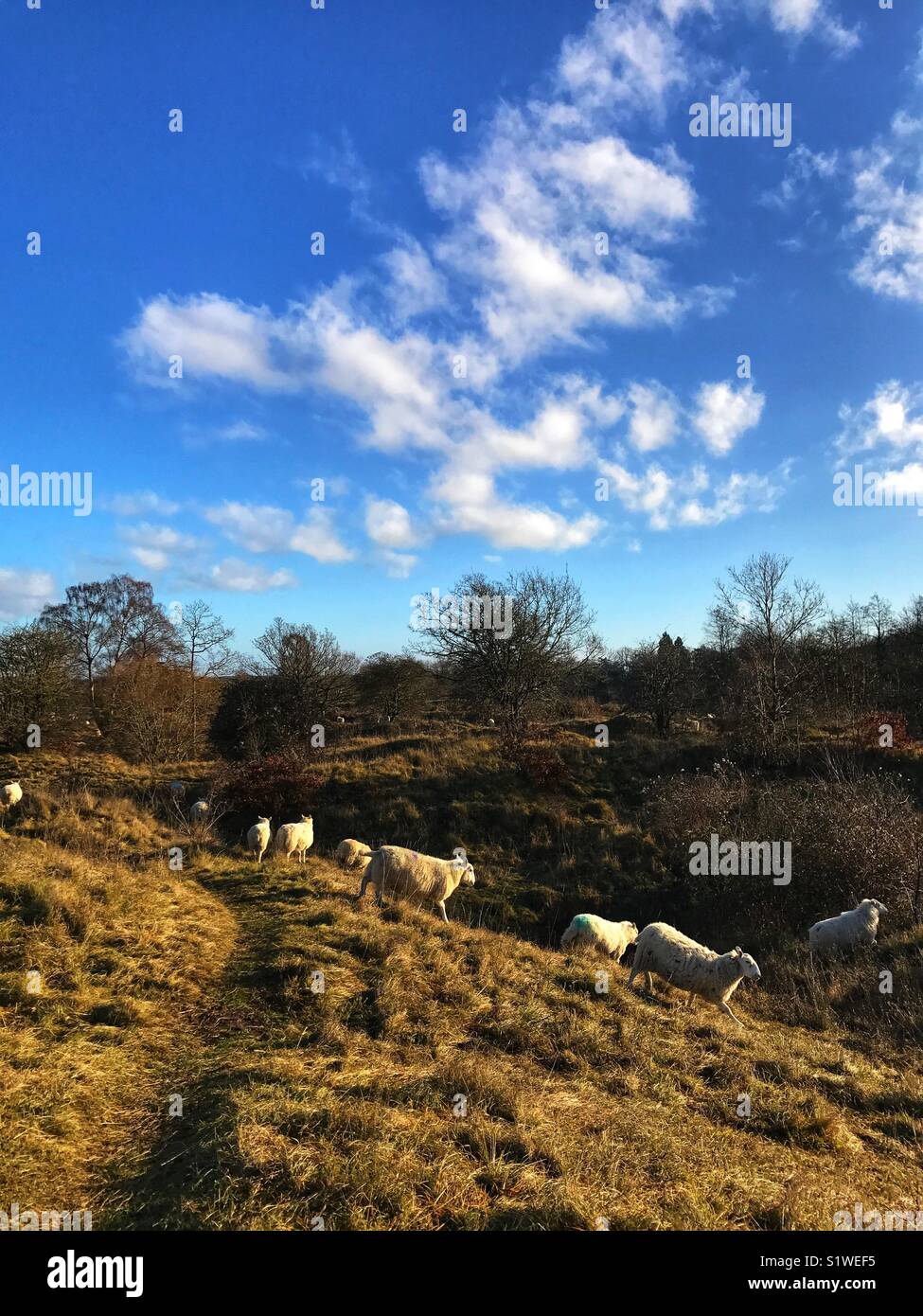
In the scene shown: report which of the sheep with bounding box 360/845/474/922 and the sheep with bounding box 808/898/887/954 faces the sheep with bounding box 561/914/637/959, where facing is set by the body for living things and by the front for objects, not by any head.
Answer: the sheep with bounding box 360/845/474/922

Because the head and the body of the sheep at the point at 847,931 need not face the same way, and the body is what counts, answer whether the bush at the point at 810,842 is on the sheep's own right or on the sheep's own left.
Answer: on the sheep's own left

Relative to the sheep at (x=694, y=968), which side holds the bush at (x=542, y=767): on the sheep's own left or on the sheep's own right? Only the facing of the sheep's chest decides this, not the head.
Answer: on the sheep's own left

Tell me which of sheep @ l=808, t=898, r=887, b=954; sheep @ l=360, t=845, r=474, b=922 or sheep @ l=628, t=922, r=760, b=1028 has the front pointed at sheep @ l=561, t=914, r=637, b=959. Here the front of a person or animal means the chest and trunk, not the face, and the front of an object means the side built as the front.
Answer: sheep @ l=360, t=845, r=474, b=922

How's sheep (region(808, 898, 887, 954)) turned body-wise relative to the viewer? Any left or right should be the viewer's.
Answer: facing to the right of the viewer

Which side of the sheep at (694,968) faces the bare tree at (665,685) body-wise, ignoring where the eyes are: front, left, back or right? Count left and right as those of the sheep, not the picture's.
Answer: left

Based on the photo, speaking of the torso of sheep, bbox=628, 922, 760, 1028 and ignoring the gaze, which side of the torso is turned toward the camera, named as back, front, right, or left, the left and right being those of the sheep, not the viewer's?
right

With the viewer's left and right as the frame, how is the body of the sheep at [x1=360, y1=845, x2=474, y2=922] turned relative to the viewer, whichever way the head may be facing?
facing to the right of the viewer
